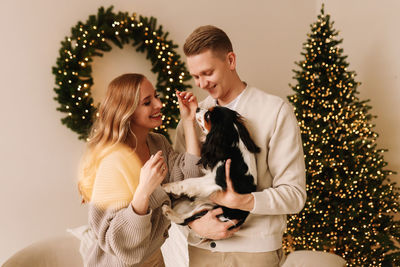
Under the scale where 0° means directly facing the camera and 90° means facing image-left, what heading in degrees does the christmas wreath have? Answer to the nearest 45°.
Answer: approximately 0°

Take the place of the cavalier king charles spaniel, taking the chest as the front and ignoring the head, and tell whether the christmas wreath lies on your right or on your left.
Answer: on your right

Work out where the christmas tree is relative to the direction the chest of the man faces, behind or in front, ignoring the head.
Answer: behind

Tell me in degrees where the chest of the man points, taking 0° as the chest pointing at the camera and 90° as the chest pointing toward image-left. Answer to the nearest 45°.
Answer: approximately 45°

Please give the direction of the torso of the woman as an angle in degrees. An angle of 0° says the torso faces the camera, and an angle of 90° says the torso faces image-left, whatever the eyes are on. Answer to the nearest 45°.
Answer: approximately 315°

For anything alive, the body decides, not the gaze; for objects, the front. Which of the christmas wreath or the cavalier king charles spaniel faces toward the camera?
the christmas wreath

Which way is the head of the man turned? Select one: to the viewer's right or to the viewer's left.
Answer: to the viewer's left
